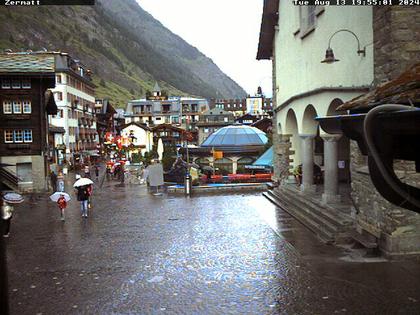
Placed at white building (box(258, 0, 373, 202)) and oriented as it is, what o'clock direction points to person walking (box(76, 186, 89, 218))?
The person walking is roughly at 1 o'clock from the white building.

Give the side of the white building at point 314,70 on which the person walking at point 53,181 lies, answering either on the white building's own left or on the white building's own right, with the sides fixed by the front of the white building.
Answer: on the white building's own right

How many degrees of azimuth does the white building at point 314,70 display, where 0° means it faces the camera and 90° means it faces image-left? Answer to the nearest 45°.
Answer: approximately 45°

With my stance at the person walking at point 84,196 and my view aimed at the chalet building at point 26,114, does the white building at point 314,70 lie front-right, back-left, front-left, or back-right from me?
back-right
